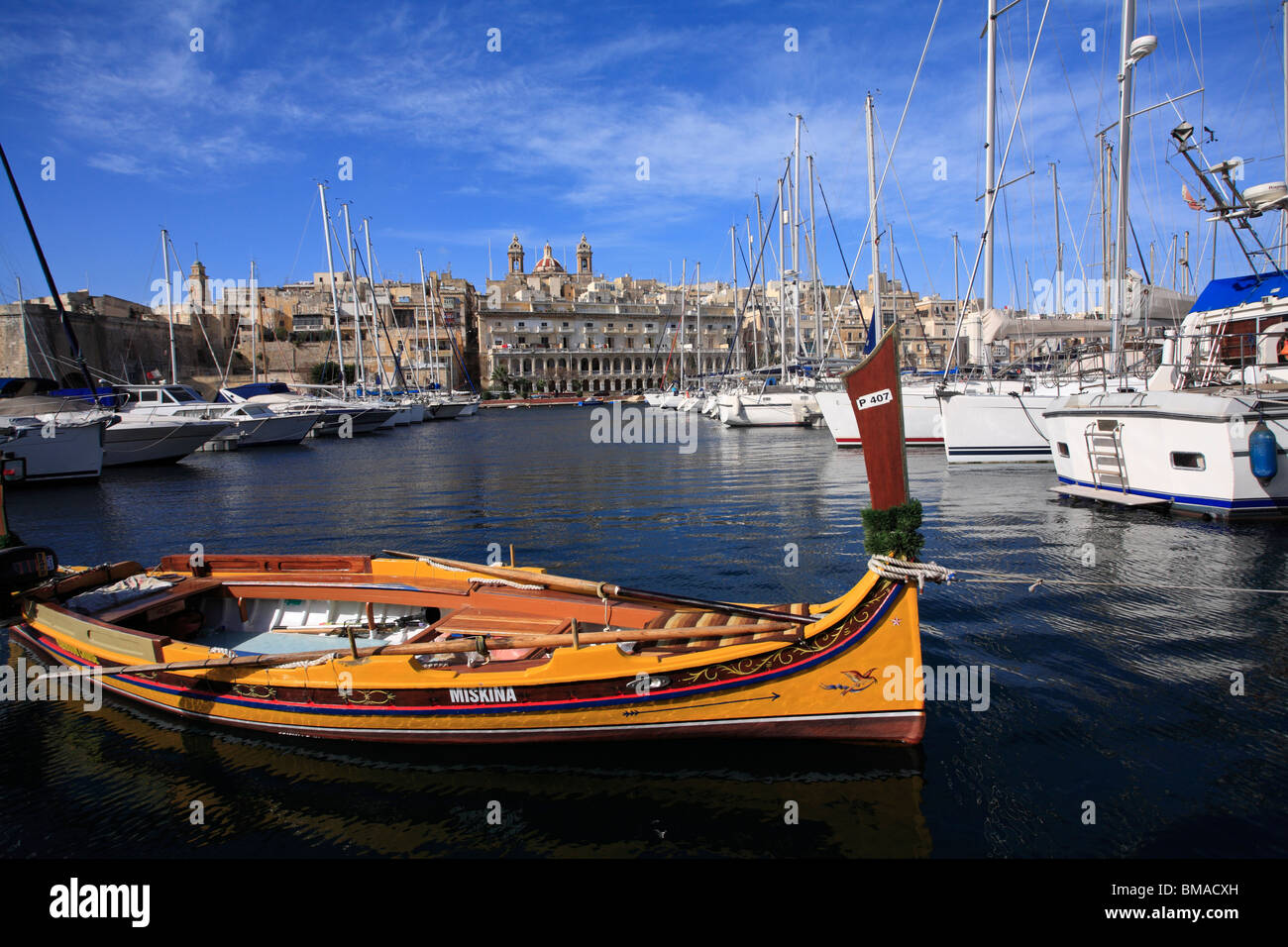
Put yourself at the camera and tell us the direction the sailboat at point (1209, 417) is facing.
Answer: facing away from the viewer and to the right of the viewer

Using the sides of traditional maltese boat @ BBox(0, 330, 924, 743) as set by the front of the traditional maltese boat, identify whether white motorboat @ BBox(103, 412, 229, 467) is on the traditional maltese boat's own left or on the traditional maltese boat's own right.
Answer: on the traditional maltese boat's own left

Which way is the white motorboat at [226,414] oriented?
to the viewer's right

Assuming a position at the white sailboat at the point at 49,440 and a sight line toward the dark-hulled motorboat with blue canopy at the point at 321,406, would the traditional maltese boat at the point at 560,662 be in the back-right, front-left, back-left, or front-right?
back-right

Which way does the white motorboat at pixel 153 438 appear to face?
to the viewer's right

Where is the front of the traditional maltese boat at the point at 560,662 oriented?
to the viewer's right

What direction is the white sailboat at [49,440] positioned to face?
to the viewer's right

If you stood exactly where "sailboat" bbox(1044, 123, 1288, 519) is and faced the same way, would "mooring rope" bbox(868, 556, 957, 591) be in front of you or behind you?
behind
